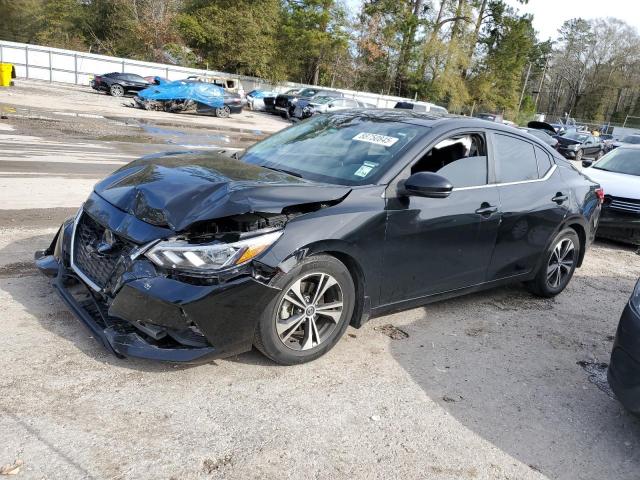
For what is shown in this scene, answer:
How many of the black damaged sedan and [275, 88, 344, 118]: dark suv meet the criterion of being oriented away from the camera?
0

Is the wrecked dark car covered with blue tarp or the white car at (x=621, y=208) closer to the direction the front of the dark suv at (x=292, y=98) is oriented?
the wrecked dark car covered with blue tarp

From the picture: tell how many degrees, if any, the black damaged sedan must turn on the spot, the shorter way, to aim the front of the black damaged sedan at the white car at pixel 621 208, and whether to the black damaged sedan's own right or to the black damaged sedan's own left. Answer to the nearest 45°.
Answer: approximately 180°

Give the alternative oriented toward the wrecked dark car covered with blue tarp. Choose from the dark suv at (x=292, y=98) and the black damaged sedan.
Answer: the dark suv

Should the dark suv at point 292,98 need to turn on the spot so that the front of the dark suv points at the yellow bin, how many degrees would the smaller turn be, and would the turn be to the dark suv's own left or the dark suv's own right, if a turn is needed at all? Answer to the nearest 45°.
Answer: approximately 45° to the dark suv's own right

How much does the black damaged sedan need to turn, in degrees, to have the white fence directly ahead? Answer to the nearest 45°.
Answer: approximately 90° to its right

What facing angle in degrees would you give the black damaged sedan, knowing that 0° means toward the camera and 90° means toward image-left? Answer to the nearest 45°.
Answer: approximately 45°

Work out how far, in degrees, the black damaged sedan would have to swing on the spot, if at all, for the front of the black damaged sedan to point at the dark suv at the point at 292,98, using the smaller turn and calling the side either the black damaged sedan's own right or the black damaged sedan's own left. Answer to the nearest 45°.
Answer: approximately 135° to the black damaged sedan's own right

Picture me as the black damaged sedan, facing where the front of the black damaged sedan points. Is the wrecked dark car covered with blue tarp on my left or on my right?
on my right

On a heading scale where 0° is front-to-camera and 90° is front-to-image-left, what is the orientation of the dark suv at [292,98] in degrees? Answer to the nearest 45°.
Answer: approximately 45°

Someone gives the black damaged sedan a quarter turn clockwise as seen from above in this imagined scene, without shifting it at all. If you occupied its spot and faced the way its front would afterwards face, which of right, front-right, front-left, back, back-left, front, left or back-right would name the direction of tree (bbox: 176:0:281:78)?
front-right
